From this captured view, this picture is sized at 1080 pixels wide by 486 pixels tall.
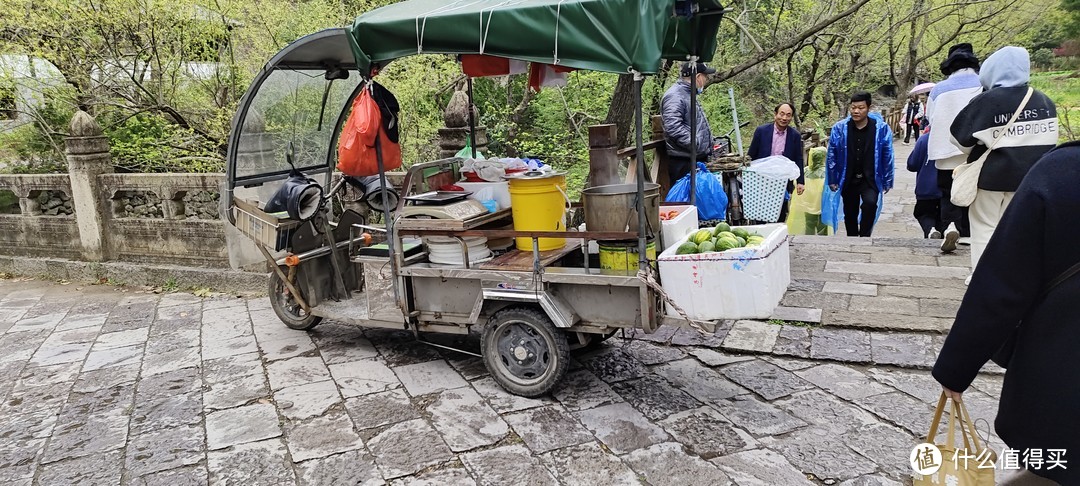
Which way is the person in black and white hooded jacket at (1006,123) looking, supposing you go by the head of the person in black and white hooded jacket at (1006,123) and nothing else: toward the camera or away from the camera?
away from the camera

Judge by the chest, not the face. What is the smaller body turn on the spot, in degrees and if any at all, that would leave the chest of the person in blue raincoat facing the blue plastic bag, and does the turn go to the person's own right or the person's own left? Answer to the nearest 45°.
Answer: approximately 45° to the person's own right

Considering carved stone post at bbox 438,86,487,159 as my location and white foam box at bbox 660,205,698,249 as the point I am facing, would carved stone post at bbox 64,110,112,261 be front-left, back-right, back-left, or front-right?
back-right

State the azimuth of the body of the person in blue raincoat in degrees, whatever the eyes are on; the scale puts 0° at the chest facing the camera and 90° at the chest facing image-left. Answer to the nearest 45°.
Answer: approximately 0°

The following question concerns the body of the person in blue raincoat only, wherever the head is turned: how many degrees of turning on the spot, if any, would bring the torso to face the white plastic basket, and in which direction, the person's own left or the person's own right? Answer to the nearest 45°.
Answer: approximately 45° to the person's own right

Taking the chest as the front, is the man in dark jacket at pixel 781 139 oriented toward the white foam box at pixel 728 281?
yes

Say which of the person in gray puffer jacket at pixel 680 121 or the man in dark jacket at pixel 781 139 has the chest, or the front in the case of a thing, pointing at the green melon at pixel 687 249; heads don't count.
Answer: the man in dark jacket
